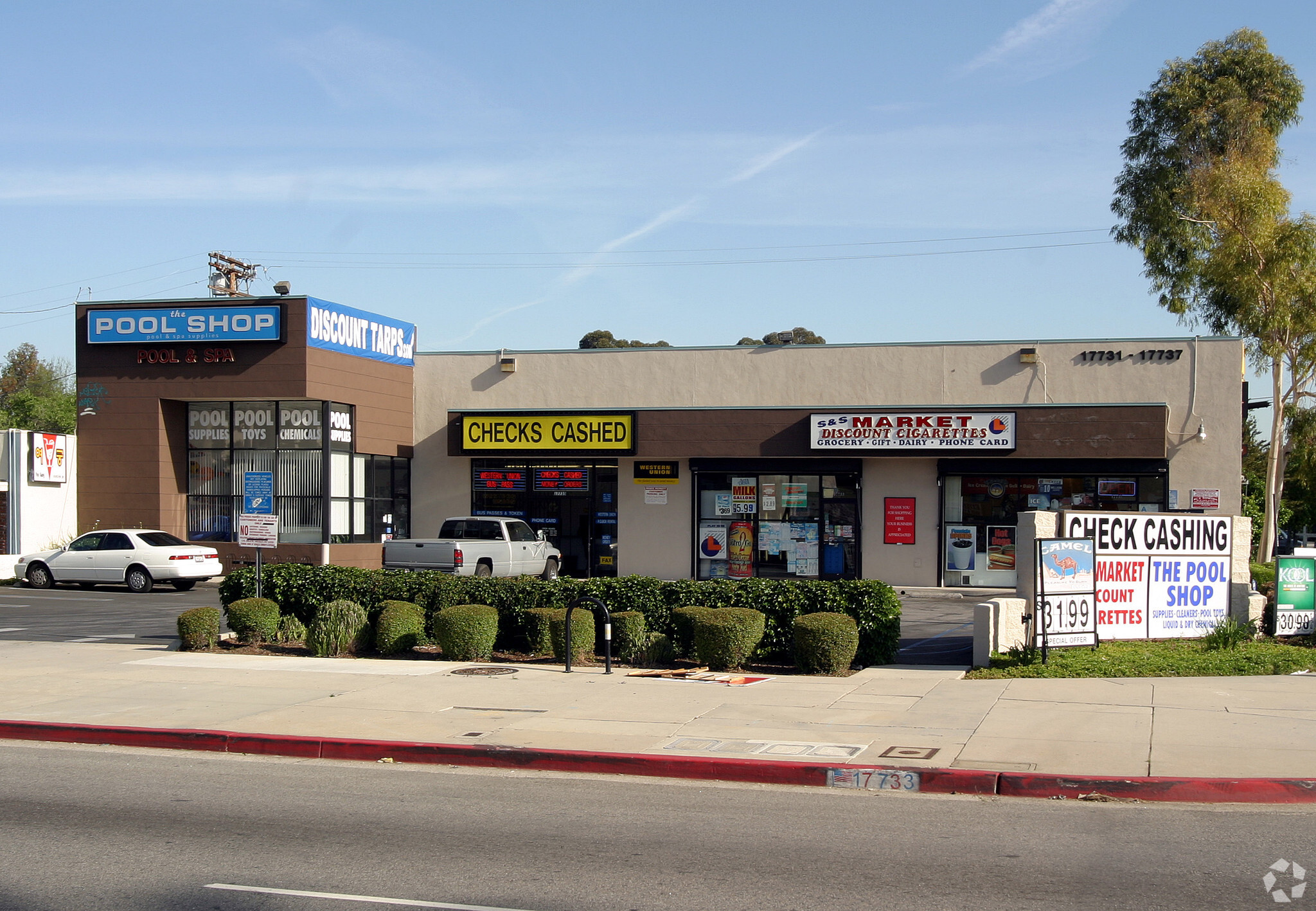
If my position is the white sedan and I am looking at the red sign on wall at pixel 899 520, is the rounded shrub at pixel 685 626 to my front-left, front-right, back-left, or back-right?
front-right

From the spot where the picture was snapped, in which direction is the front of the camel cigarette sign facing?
facing the viewer

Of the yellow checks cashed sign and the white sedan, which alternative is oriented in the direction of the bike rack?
the yellow checks cashed sign

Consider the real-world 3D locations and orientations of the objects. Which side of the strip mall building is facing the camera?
front

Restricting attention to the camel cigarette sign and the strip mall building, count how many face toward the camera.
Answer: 2

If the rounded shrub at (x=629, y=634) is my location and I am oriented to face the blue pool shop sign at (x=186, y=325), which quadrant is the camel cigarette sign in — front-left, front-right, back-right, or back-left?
back-right

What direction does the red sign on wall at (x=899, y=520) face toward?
toward the camera

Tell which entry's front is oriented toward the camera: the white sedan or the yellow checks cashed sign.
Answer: the yellow checks cashed sign

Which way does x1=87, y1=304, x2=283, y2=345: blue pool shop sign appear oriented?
toward the camera

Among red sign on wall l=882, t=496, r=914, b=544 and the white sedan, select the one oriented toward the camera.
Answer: the red sign on wall

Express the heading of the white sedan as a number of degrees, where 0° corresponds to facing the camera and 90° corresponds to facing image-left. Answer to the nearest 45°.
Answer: approximately 135°

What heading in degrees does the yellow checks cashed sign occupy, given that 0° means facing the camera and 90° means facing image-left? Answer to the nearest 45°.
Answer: approximately 0°
